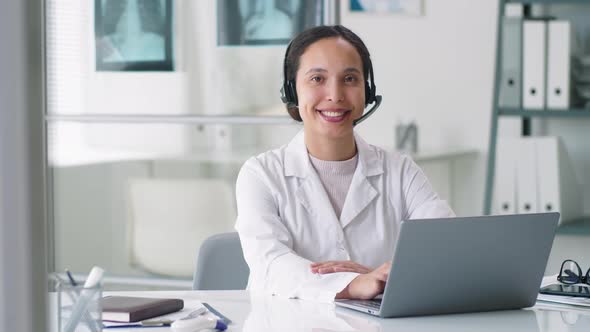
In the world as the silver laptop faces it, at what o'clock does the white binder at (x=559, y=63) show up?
The white binder is roughly at 2 o'clock from the silver laptop.

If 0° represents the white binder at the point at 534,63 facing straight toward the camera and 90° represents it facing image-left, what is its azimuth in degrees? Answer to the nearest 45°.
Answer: approximately 0°

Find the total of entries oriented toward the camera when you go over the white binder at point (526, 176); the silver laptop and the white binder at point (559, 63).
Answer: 2

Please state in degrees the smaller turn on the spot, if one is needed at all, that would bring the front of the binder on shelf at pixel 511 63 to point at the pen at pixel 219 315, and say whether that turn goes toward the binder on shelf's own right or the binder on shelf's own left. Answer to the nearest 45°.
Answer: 0° — it already faces it
